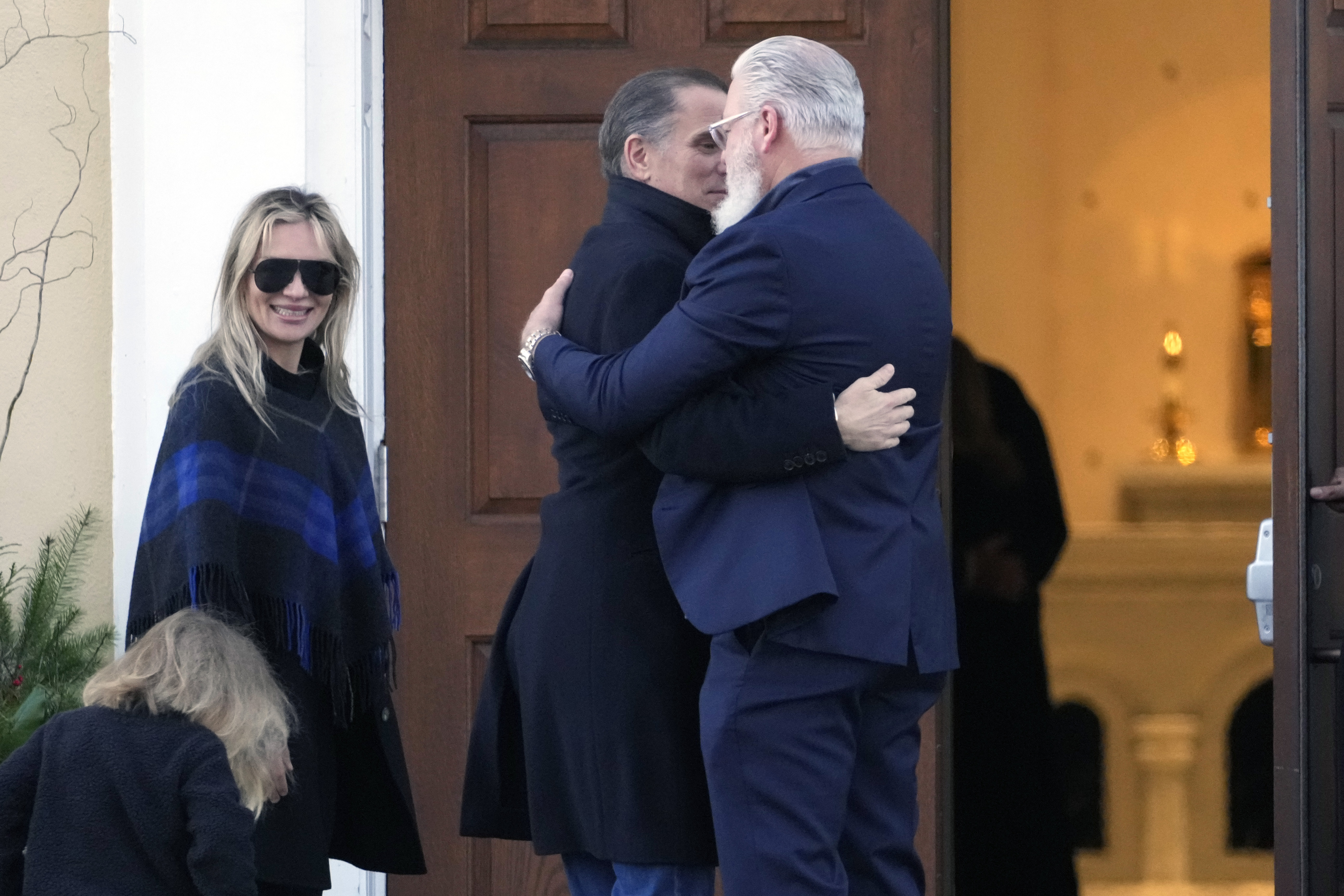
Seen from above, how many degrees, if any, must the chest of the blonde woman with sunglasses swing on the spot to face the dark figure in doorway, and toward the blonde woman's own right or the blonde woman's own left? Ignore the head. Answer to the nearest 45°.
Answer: approximately 90° to the blonde woman's own left

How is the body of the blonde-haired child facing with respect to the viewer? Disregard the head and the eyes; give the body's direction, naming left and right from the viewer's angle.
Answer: facing away from the viewer and to the right of the viewer

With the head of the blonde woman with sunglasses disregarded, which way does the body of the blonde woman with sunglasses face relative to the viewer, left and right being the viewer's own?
facing the viewer and to the right of the viewer

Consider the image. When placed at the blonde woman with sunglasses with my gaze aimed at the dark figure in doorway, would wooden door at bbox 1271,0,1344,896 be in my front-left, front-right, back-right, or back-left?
front-right

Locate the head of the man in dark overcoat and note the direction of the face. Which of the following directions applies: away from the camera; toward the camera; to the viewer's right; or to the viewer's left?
to the viewer's right

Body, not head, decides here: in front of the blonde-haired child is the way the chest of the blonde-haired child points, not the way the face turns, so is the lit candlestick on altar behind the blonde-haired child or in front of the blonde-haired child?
in front

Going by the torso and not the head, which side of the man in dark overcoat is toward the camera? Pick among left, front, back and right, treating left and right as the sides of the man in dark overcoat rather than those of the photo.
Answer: right

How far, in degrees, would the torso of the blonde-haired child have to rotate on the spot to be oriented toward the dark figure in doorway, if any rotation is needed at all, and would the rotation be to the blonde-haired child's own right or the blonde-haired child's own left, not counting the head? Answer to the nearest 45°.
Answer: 0° — they already face them

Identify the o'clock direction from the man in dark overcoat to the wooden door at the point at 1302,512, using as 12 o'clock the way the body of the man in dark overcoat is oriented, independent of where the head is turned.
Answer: The wooden door is roughly at 11 o'clock from the man in dark overcoat.
